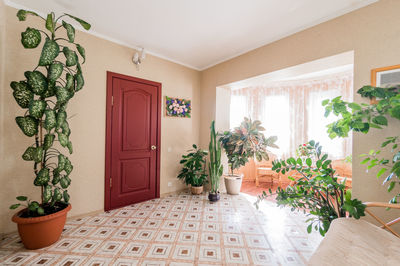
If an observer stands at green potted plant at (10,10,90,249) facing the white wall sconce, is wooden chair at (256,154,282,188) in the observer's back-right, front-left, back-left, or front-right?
front-right

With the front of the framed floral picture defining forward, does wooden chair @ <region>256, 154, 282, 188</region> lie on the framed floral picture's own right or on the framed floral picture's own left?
on the framed floral picture's own left

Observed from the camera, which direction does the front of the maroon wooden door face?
facing the viewer and to the right of the viewer

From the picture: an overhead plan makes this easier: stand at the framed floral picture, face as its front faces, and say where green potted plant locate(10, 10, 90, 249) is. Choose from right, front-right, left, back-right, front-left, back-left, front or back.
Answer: right

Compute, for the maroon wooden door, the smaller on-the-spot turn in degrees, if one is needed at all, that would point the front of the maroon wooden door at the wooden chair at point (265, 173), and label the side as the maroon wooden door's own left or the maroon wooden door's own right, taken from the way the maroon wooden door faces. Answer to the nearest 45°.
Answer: approximately 45° to the maroon wooden door's own left

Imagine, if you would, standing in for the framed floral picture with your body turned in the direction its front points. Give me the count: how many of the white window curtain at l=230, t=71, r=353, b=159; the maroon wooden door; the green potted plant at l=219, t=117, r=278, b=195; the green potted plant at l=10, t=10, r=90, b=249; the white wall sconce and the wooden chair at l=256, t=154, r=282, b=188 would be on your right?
3

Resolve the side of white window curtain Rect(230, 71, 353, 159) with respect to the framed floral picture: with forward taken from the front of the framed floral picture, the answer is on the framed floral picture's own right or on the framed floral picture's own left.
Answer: on the framed floral picture's own left

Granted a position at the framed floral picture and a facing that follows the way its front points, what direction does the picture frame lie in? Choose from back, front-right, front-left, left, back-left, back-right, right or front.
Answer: front

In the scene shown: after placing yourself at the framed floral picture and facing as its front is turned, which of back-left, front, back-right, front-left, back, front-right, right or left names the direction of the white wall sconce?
right

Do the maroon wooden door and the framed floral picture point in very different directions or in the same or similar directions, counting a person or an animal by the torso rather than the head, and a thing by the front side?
same or similar directions

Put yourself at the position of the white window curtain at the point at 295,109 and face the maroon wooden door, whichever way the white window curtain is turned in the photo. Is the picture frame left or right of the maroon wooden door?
left

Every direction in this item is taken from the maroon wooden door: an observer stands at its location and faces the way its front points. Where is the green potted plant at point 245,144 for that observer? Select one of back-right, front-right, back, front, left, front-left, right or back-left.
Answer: front-left

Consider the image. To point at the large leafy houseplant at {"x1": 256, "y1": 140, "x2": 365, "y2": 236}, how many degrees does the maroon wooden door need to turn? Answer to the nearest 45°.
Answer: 0° — it already faces it

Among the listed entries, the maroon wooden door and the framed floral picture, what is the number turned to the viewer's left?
0
